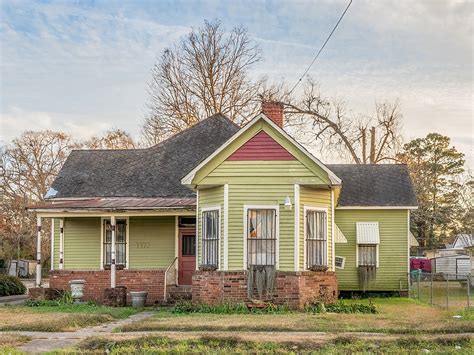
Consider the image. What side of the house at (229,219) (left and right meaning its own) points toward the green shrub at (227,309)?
front

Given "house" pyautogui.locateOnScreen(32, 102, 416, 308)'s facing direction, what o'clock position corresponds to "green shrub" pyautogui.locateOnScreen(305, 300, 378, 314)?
The green shrub is roughly at 11 o'clock from the house.

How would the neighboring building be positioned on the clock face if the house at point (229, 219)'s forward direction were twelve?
The neighboring building is roughly at 7 o'clock from the house.

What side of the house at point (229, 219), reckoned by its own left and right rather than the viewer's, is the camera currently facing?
front

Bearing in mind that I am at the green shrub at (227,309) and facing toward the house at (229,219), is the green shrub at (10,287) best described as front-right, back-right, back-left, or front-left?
front-left

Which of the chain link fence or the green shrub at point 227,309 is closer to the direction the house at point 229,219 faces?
the green shrub

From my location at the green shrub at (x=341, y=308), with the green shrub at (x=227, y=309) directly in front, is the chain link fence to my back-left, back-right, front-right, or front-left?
back-right

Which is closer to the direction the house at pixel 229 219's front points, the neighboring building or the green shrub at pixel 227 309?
the green shrub

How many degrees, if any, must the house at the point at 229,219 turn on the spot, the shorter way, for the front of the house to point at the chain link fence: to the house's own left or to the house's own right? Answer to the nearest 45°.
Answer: approximately 135° to the house's own left

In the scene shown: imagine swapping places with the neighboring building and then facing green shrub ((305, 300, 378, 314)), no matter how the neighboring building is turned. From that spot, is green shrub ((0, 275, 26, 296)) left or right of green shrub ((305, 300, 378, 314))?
right
